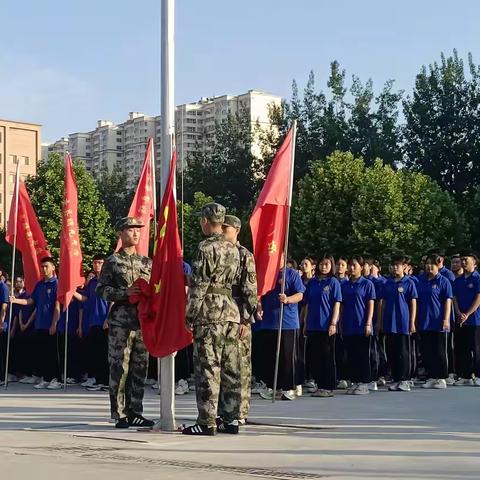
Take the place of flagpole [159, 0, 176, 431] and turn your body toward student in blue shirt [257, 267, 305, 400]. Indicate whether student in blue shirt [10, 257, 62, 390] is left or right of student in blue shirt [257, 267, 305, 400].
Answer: left

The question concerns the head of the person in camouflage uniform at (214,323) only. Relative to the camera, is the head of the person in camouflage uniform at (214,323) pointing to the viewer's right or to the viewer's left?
to the viewer's left

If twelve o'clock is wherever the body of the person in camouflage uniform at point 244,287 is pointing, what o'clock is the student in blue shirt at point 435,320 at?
The student in blue shirt is roughly at 4 o'clock from the person in camouflage uniform.

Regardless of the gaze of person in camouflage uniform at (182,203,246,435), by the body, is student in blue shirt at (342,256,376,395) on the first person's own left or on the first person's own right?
on the first person's own right

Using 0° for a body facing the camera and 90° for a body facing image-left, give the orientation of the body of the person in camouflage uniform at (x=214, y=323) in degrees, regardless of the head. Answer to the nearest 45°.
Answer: approximately 135°

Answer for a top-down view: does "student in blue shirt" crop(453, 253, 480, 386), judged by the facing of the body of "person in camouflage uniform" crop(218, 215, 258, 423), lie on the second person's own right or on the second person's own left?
on the second person's own right

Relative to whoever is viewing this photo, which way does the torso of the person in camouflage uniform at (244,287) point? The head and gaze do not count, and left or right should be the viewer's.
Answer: facing to the left of the viewer

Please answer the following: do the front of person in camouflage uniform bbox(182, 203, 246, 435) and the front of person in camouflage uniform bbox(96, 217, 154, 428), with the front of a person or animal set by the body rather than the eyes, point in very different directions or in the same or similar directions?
very different directions

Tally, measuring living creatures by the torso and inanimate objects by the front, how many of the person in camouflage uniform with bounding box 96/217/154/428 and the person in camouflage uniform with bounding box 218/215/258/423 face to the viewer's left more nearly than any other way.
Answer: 1
